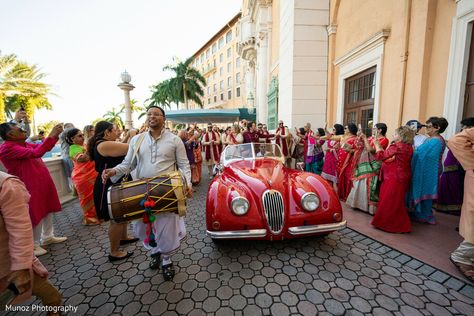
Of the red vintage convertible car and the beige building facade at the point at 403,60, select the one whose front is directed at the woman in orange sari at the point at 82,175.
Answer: the beige building facade

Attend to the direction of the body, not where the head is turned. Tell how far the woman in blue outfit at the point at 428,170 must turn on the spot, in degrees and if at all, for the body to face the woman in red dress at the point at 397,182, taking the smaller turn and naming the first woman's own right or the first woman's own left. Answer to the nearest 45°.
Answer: approximately 45° to the first woman's own left

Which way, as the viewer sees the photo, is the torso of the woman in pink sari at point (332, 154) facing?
to the viewer's left

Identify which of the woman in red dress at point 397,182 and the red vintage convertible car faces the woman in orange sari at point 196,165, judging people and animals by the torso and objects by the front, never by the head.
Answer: the woman in red dress

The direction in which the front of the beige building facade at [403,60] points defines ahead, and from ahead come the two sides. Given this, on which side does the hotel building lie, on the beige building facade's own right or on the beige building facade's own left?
on the beige building facade's own right

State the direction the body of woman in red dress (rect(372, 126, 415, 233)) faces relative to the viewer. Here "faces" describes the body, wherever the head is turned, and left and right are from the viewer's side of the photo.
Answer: facing to the left of the viewer

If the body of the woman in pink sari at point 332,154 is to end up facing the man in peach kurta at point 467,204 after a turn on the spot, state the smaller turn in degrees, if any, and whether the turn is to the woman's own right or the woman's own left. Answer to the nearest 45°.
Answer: approximately 135° to the woman's own left
